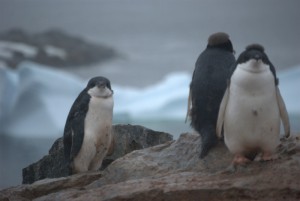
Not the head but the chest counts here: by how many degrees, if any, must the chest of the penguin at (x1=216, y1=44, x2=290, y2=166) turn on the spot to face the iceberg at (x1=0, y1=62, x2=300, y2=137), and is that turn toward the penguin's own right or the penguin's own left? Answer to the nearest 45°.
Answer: approximately 135° to the penguin's own right

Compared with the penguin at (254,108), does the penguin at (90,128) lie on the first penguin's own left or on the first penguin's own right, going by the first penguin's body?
on the first penguin's own right

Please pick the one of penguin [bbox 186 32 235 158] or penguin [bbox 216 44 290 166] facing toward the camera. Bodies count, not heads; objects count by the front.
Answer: penguin [bbox 216 44 290 166]

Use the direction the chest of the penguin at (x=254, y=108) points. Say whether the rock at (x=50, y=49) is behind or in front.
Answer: behind

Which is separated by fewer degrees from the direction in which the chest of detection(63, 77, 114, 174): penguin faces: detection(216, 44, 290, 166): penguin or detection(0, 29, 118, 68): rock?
the penguin

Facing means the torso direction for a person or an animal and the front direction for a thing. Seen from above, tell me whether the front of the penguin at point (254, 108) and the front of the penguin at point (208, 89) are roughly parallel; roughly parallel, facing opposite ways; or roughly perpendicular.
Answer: roughly parallel, facing opposite ways

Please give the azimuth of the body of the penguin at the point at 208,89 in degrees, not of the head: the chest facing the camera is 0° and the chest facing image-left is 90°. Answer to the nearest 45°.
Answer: approximately 180°

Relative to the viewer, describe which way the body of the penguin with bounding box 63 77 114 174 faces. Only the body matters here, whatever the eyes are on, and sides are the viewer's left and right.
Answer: facing the viewer and to the right of the viewer

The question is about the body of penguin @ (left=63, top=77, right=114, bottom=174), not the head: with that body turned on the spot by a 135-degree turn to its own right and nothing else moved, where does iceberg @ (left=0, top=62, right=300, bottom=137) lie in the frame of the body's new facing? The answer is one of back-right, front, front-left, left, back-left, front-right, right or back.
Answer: right

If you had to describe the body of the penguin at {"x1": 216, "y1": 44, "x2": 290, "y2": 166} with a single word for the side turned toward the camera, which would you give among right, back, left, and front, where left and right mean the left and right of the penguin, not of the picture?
front
